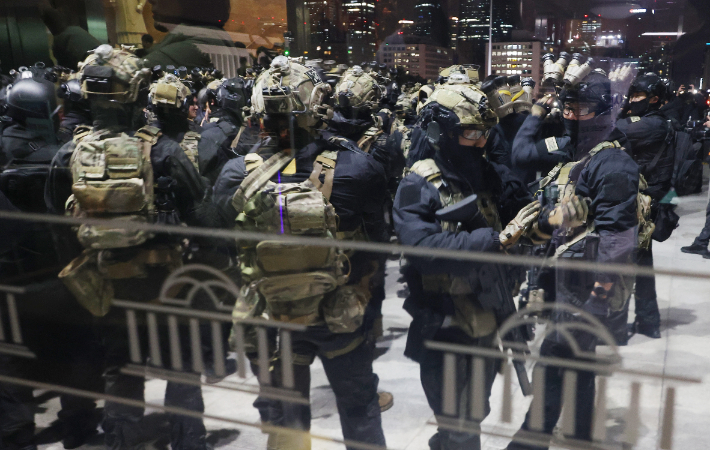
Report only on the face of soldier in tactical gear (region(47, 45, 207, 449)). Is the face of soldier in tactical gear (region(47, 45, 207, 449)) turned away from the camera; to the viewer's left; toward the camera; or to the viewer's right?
away from the camera

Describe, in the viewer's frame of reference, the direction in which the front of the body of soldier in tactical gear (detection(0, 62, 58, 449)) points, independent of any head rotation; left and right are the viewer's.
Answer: facing away from the viewer

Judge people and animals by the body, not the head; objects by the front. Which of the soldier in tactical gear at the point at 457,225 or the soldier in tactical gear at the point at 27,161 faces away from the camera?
the soldier in tactical gear at the point at 27,161

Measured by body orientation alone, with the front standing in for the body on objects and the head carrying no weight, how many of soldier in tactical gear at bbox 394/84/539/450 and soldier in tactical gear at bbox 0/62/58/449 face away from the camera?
1

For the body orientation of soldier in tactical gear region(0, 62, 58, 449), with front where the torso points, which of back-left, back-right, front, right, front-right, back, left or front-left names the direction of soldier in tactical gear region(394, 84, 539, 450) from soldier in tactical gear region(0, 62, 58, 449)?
back-right

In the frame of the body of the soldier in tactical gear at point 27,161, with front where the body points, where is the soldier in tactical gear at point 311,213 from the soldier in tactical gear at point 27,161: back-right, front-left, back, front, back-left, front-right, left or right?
back-right

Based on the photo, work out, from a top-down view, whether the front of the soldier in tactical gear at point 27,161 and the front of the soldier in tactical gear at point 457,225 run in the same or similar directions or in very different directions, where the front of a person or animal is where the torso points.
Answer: very different directions

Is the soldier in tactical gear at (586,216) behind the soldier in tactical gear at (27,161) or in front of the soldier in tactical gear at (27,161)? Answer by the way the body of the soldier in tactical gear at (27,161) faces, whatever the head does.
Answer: behind

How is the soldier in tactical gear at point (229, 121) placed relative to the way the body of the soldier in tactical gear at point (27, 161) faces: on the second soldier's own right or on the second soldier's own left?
on the second soldier's own right
